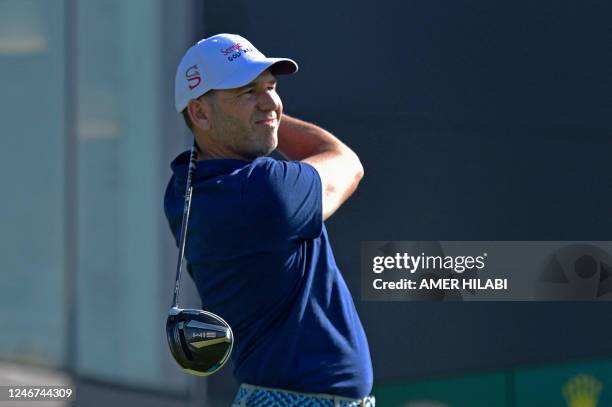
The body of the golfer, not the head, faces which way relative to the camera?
to the viewer's right
